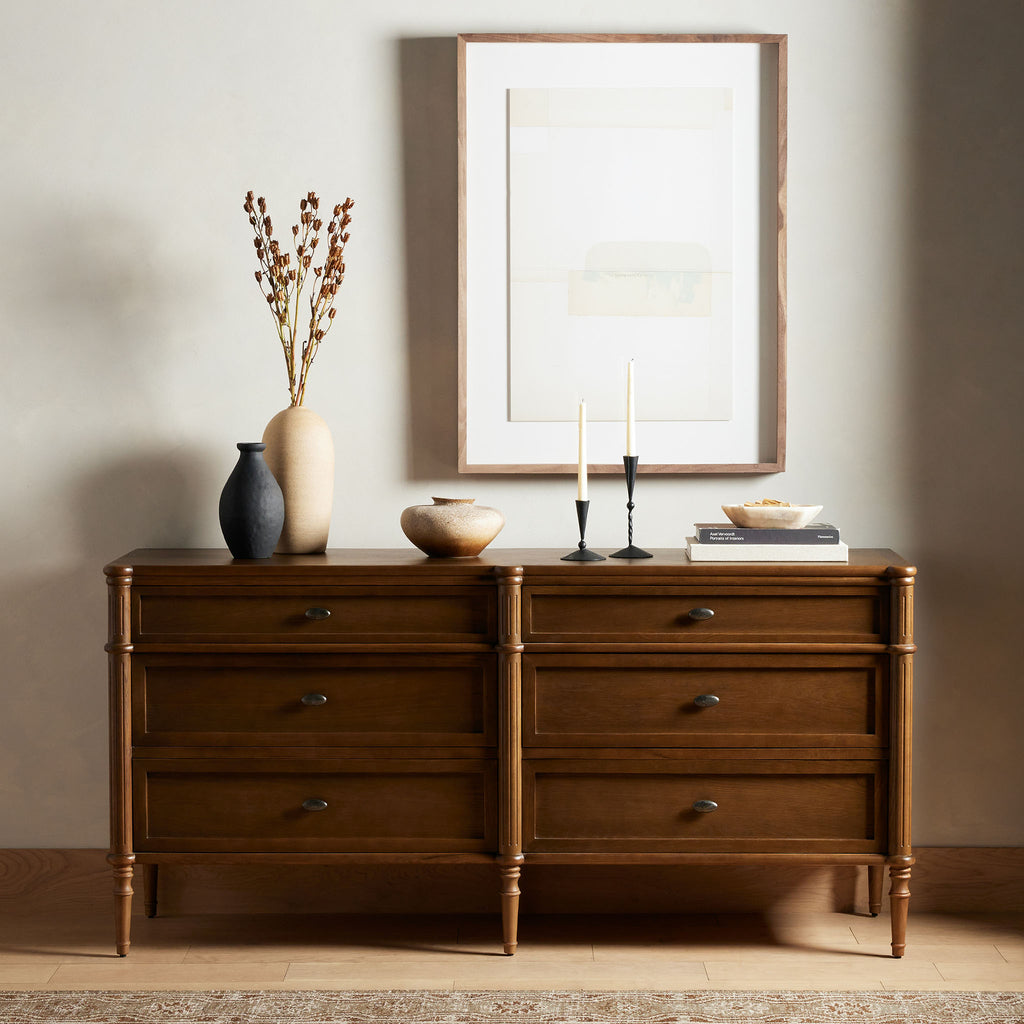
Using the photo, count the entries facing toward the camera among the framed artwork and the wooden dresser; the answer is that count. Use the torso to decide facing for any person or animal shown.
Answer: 2

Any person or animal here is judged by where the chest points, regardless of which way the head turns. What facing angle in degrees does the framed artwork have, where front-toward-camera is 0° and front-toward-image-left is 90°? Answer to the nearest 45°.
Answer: approximately 0°

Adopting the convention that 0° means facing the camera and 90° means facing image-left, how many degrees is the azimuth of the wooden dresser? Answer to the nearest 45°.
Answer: approximately 0°
